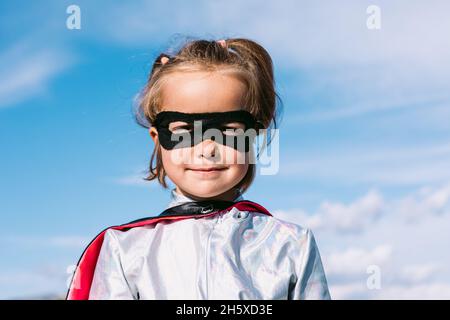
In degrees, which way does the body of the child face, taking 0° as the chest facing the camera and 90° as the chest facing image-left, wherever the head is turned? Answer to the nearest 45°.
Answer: approximately 0°

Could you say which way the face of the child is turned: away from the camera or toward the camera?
toward the camera
